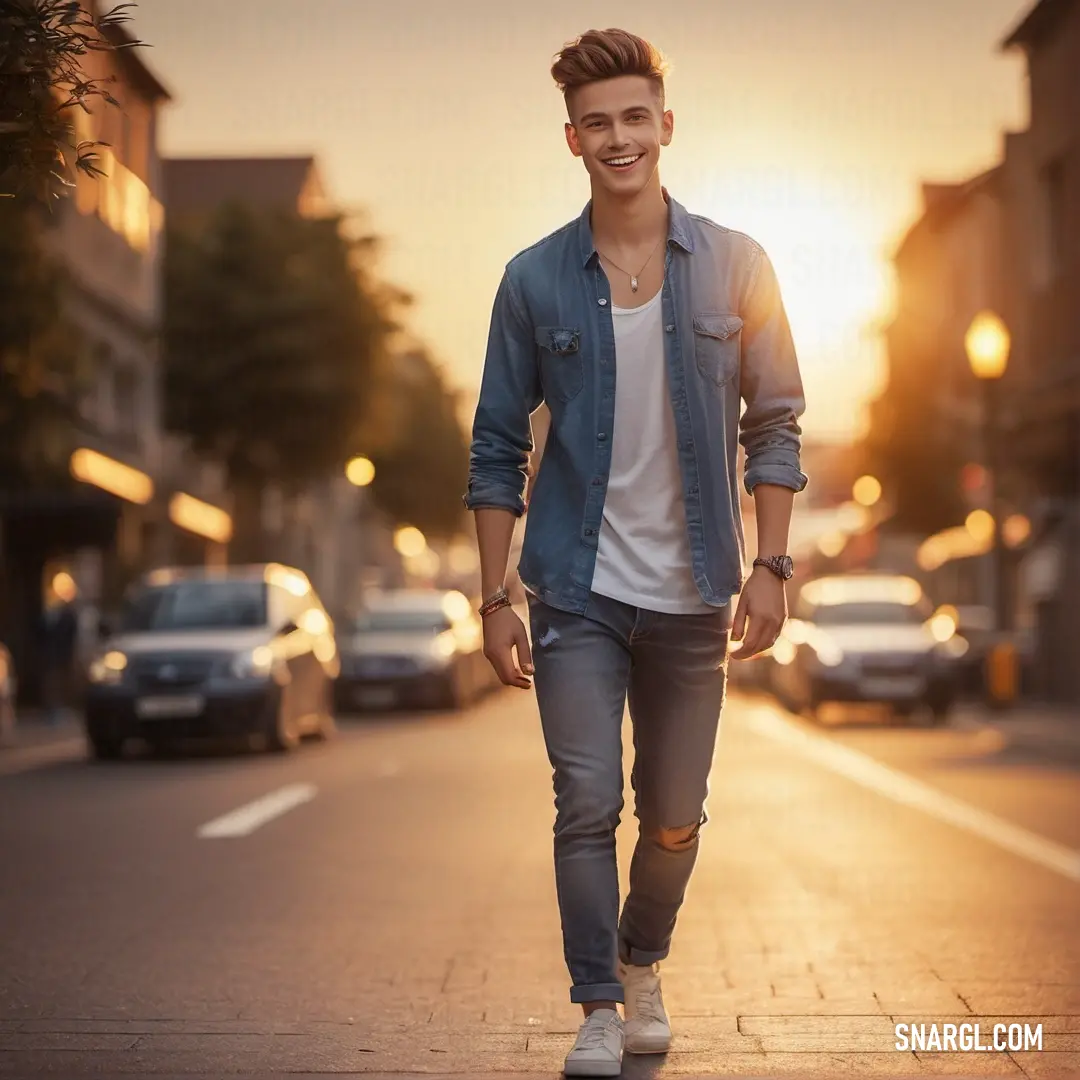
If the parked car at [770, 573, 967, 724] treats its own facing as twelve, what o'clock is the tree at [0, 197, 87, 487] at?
The tree is roughly at 2 o'clock from the parked car.

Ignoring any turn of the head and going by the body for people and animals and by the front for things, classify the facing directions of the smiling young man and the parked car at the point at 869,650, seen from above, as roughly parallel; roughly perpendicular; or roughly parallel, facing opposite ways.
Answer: roughly parallel

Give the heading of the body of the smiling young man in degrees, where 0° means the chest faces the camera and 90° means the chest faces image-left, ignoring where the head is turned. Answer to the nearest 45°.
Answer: approximately 0°

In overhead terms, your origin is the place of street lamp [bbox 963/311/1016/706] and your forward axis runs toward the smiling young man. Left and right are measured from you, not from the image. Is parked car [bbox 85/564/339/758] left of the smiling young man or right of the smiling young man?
right

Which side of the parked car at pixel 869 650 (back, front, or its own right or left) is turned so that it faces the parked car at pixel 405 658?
right

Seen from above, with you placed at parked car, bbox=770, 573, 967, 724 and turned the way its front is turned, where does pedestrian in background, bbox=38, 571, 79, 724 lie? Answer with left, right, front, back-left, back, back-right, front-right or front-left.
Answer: right

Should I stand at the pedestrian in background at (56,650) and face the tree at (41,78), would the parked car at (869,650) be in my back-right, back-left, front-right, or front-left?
front-left

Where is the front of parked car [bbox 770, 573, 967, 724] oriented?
toward the camera

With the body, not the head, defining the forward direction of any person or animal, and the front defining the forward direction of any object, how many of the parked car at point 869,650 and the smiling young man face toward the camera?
2

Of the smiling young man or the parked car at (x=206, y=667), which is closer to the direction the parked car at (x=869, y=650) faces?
the smiling young man
